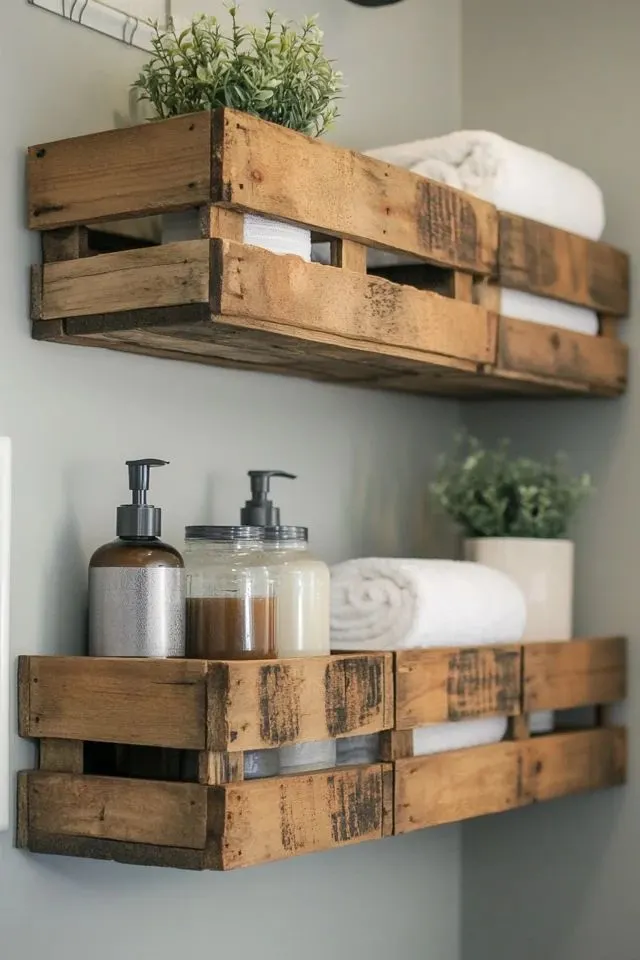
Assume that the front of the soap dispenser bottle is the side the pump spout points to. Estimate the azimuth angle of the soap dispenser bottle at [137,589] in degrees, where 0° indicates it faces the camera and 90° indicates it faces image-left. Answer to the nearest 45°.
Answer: approximately 270°

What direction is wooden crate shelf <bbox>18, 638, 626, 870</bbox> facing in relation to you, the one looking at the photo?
facing the viewer and to the right of the viewer

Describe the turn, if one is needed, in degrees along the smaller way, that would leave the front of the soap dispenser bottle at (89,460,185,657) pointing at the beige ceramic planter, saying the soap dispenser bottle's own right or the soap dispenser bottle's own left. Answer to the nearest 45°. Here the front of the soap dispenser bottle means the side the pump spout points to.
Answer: approximately 45° to the soap dispenser bottle's own left
